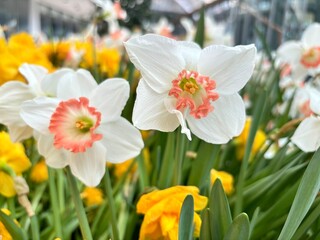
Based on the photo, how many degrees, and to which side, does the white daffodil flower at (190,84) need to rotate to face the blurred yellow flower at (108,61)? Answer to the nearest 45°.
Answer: approximately 180°

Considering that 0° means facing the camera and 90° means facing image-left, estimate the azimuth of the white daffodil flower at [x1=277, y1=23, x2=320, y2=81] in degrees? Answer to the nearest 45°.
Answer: approximately 0°

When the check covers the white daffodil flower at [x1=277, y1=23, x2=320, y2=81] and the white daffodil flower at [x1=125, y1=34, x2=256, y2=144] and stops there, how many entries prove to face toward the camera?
2

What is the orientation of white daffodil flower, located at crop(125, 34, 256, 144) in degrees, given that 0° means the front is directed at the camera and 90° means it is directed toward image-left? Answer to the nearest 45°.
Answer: approximately 0°

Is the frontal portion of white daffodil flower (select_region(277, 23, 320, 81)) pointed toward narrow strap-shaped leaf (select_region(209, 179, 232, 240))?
yes
